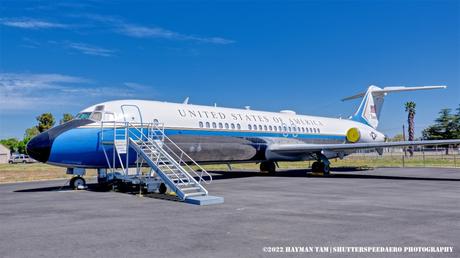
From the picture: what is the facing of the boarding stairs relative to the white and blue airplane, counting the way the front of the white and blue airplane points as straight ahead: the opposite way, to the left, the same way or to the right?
to the left

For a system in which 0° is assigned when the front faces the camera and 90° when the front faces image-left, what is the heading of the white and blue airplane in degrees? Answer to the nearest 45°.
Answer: approximately 45°

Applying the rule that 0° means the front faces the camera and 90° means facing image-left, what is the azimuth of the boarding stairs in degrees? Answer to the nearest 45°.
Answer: approximately 315°
